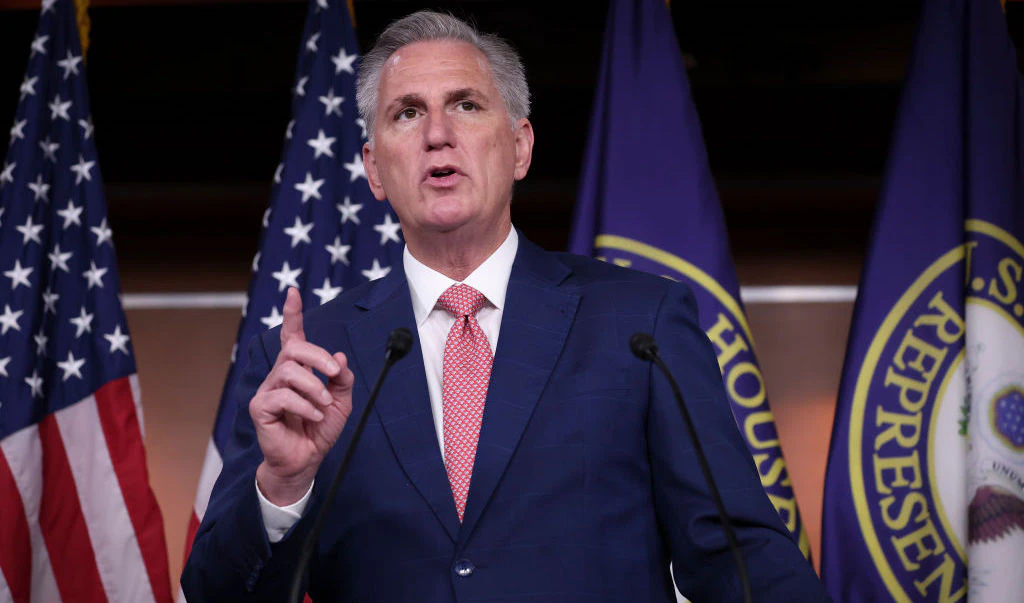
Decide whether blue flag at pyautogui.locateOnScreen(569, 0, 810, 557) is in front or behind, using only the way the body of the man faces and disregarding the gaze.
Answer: behind

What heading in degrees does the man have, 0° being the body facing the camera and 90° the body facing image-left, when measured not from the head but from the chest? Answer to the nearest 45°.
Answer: approximately 0°

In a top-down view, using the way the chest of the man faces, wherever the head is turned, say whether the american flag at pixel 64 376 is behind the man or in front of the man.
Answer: behind

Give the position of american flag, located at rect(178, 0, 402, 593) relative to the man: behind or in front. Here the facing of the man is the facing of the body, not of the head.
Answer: behind

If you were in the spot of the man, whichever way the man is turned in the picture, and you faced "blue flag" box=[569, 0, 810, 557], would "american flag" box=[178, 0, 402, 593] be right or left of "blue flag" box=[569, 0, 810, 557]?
left

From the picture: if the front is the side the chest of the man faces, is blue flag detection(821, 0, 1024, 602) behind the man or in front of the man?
behind
